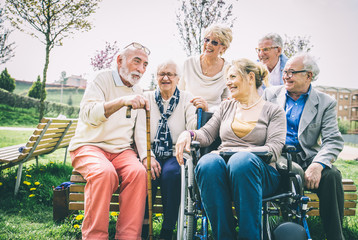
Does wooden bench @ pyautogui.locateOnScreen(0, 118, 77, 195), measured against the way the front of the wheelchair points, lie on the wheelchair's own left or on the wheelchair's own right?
on the wheelchair's own right

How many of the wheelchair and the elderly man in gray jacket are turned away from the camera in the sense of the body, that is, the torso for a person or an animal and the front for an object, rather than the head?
0

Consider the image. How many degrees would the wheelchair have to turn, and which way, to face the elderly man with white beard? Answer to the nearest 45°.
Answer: approximately 90° to its right

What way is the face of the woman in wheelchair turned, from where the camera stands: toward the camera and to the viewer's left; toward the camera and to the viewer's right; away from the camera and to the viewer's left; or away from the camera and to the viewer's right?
toward the camera and to the viewer's left

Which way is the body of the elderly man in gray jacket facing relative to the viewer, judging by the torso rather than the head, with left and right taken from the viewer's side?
facing the viewer and to the left of the viewer

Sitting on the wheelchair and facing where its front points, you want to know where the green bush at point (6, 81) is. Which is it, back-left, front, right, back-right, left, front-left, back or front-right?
back-right

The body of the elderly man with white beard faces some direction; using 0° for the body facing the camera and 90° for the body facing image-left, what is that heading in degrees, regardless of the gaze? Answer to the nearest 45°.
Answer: approximately 315°

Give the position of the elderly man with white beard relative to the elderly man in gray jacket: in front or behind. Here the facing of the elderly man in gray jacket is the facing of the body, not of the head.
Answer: in front

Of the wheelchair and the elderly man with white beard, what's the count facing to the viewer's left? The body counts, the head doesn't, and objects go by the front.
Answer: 0

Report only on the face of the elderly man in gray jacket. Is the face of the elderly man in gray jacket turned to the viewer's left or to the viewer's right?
to the viewer's left
